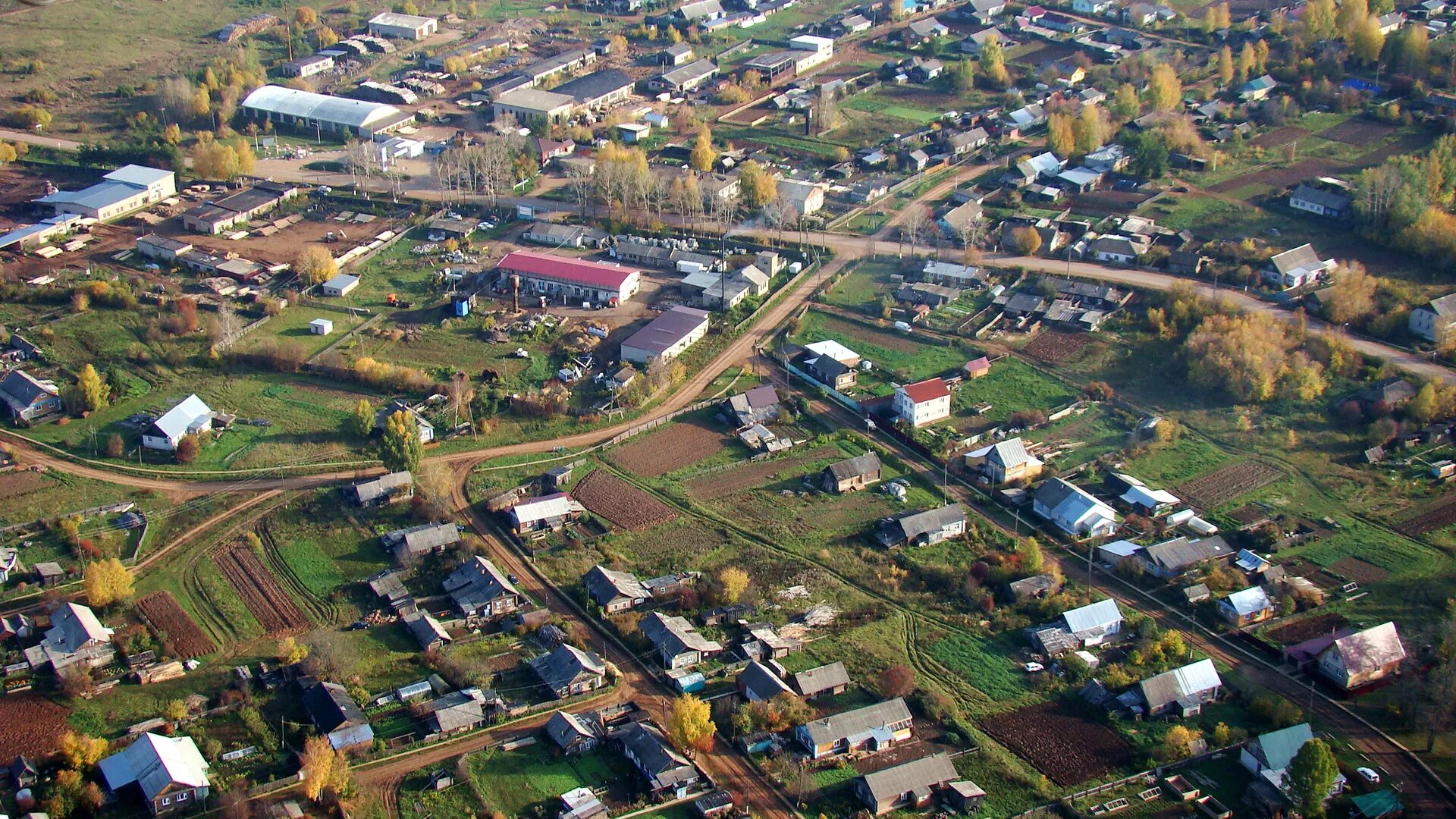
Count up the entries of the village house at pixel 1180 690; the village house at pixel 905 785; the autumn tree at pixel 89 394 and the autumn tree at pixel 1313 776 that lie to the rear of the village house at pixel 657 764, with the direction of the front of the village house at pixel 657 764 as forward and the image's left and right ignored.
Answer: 1

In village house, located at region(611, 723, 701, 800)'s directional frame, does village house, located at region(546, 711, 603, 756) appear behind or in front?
behind

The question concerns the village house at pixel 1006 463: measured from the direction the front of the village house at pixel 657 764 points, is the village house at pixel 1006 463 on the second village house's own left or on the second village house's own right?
on the second village house's own left

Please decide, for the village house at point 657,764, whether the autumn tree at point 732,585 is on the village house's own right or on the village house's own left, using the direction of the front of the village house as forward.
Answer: on the village house's own left
